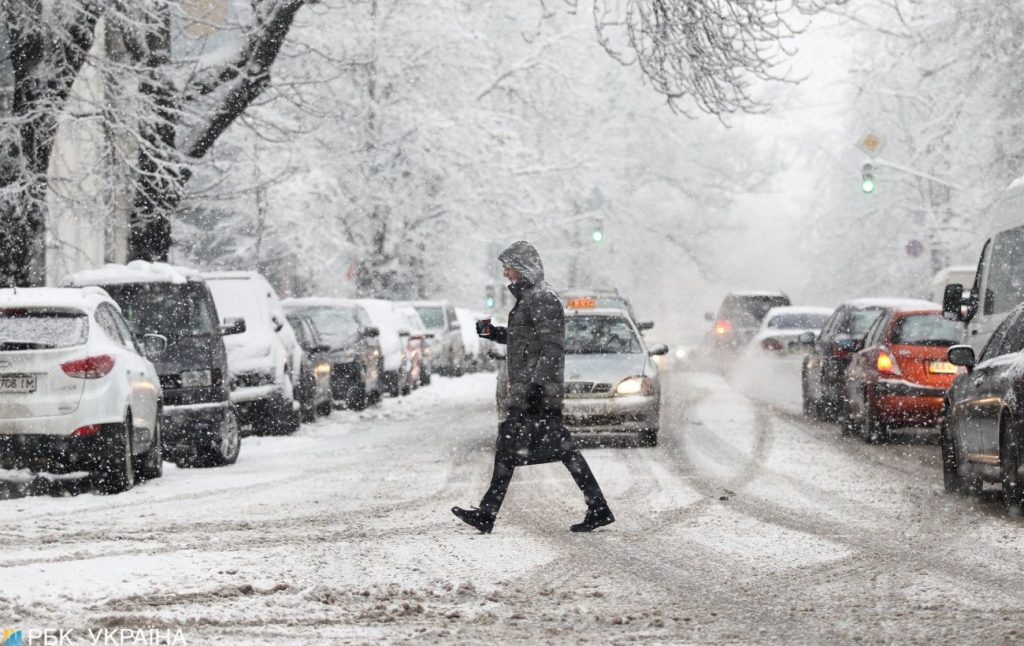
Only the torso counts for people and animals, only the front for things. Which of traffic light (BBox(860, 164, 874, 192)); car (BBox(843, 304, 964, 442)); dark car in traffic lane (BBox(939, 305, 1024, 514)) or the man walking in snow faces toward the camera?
the traffic light

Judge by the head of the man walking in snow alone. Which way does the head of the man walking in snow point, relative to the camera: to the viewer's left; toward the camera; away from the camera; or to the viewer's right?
to the viewer's left

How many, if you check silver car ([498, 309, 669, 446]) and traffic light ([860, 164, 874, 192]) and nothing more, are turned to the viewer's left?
0

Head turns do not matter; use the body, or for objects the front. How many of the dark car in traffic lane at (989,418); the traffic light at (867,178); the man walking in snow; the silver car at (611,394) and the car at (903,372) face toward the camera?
2

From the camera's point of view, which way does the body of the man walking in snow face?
to the viewer's left

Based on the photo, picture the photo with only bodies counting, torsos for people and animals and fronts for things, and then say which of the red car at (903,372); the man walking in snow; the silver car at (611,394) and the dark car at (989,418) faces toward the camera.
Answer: the silver car

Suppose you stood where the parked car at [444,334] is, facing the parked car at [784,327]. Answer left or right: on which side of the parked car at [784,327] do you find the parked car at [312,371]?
right

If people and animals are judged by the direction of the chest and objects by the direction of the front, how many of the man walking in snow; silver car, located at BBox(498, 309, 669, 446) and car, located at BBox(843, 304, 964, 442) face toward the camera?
1

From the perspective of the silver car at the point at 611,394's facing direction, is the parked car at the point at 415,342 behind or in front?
behind

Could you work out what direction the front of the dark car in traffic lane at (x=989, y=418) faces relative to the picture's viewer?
facing away from the viewer and to the left of the viewer

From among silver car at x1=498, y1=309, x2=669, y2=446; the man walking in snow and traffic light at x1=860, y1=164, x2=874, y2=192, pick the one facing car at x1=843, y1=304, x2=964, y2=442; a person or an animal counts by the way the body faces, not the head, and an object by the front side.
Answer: the traffic light

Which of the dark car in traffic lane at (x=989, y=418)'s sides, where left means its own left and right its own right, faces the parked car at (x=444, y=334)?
front

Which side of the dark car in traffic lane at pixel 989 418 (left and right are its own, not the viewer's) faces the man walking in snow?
left

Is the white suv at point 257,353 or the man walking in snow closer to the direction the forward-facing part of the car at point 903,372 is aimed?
the white suv
